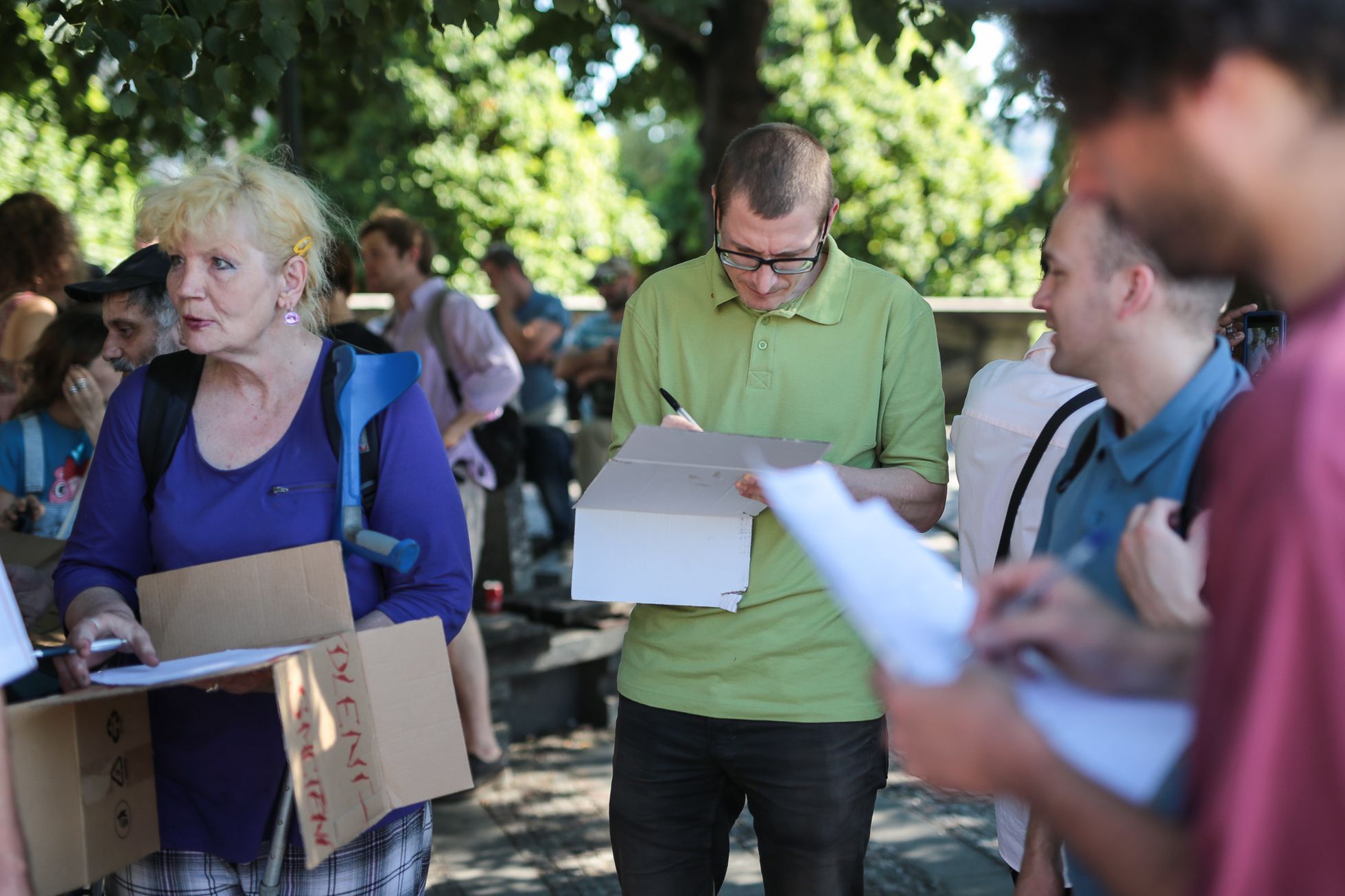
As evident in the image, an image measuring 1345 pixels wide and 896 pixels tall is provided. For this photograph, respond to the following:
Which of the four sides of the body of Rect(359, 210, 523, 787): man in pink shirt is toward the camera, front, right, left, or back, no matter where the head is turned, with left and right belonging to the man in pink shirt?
left

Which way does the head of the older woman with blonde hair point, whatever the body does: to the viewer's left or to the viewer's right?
to the viewer's left

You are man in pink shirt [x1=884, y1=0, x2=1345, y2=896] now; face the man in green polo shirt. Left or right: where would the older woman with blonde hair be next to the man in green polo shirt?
left

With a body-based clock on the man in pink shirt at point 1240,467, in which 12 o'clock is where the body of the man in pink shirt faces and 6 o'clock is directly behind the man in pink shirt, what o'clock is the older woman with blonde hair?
The older woman with blonde hair is roughly at 1 o'clock from the man in pink shirt.

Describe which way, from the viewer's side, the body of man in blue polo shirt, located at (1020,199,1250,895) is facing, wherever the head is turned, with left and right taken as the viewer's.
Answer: facing the viewer and to the left of the viewer

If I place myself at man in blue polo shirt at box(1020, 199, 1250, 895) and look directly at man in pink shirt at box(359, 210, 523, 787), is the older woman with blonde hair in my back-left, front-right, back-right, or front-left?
front-left

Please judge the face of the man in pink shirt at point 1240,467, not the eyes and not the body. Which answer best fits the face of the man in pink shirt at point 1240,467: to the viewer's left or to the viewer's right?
to the viewer's left

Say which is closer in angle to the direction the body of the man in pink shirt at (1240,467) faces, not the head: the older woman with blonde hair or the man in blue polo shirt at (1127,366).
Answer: the older woman with blonde hair

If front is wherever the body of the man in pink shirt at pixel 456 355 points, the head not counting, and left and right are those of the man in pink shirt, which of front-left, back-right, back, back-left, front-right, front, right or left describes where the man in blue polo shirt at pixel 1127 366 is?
left

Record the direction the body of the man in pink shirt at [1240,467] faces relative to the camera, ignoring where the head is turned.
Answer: to the viewer's left

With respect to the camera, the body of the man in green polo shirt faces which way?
toward the camera

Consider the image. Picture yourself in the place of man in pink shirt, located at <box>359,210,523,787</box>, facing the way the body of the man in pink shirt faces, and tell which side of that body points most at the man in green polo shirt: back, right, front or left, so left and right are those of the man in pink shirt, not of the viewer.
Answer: left

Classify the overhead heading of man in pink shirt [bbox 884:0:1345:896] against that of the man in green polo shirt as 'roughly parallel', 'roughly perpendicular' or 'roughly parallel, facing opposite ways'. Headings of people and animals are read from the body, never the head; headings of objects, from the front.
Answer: roughly perpendicular

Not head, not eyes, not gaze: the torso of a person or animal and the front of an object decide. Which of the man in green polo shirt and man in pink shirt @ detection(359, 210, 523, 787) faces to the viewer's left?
the man in pink shirt
